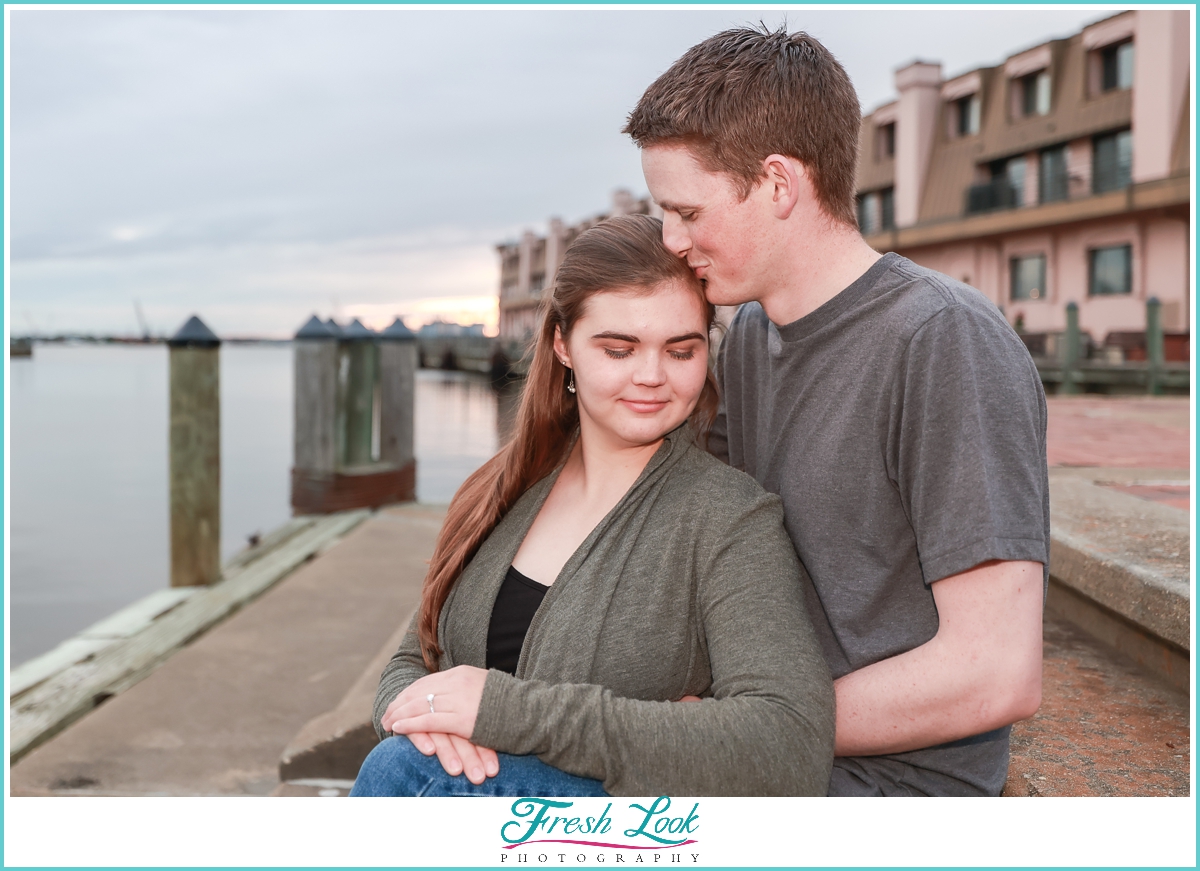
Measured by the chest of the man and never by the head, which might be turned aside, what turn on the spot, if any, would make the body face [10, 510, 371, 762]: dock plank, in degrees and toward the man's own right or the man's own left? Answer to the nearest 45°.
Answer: approximately 90° to the man's own right

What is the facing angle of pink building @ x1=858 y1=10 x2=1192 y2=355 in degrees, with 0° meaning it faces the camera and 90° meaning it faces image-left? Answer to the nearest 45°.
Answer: approximately 45°

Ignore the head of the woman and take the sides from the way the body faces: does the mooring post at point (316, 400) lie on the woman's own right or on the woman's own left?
on the woman's own right
